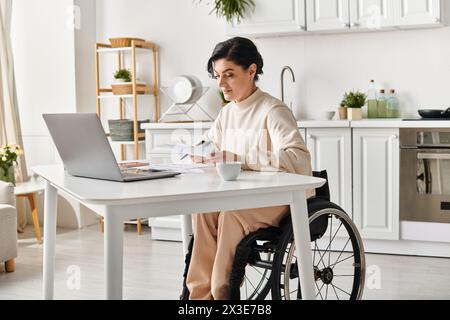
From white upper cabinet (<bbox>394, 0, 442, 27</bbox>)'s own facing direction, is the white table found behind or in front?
in front

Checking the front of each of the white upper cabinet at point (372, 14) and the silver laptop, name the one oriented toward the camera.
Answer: the white upper cabinet

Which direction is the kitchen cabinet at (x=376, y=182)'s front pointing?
toward the camera

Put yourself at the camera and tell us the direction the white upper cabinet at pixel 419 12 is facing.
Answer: facing the viewer

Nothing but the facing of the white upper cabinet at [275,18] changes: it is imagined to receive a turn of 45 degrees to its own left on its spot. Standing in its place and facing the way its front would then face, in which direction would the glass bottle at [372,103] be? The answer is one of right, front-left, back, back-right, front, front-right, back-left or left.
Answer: front-left

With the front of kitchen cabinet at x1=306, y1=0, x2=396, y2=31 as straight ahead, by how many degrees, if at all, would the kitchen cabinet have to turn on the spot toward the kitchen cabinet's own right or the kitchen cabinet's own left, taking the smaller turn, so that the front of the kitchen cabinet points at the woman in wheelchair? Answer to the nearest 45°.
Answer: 0° — it already faces them

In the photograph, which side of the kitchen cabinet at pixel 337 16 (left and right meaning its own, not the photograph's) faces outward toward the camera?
front

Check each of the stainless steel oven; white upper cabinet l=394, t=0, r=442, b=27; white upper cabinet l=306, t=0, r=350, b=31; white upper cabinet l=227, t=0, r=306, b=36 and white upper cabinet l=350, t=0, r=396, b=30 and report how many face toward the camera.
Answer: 5

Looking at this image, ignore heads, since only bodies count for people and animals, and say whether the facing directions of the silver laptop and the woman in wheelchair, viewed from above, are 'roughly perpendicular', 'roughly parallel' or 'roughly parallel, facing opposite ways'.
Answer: roughly parallel, facing opposite ways

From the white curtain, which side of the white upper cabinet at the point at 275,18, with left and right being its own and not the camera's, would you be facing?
right

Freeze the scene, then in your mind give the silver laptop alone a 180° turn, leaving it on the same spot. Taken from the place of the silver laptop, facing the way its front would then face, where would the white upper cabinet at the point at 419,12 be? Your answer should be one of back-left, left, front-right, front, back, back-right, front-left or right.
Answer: back

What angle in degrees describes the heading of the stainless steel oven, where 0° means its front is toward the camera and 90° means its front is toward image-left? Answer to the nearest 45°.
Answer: approximately 0°

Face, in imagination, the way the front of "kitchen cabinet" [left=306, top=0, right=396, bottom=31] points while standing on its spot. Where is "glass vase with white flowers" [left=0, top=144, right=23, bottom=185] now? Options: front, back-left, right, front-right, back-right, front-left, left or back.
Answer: right
